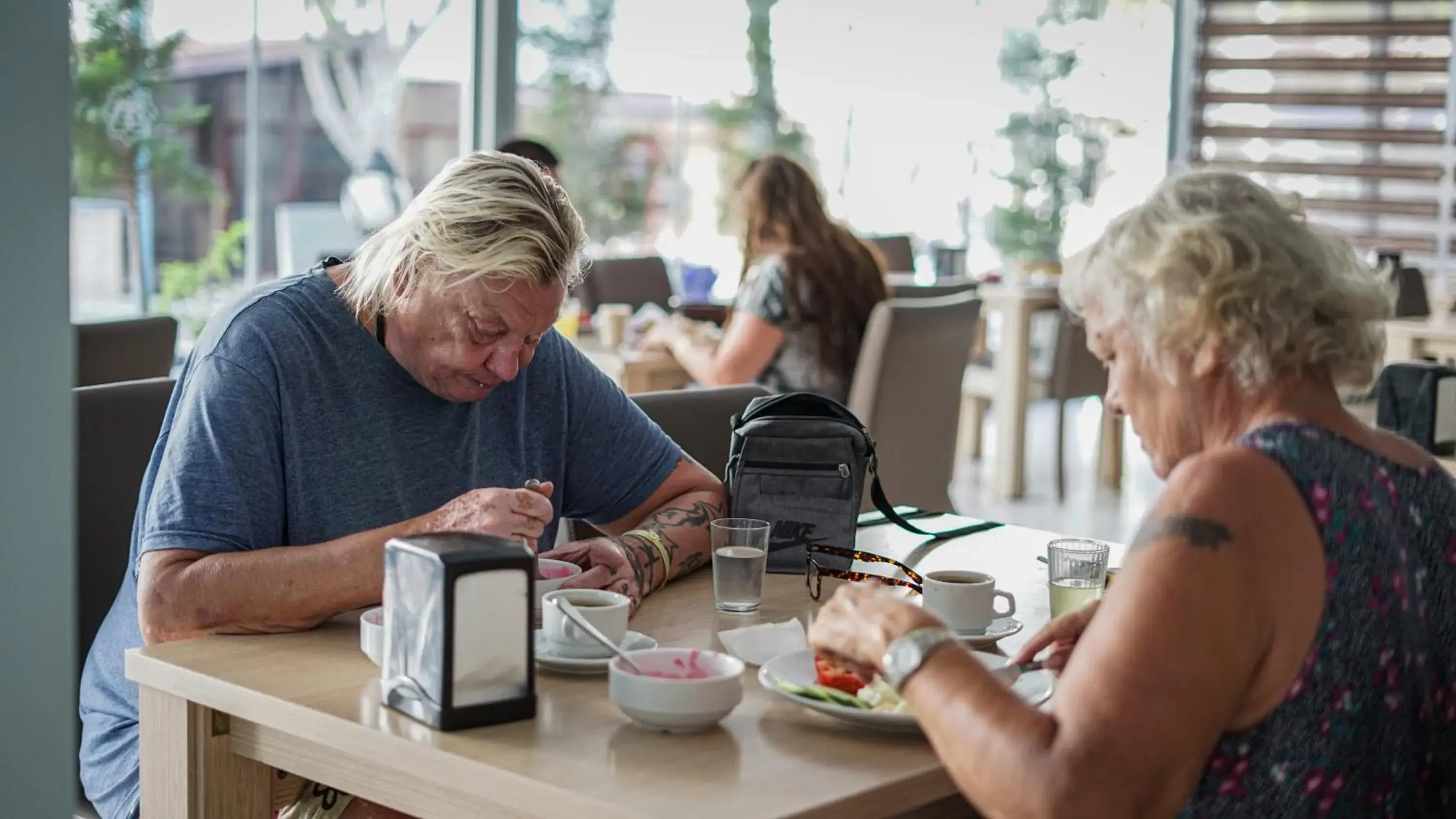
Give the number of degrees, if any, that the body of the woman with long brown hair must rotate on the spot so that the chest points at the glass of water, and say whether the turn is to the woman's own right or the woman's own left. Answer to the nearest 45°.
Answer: approximately 135° to the woman's own left

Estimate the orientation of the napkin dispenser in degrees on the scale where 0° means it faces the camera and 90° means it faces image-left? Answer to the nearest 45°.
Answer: approximately 315°

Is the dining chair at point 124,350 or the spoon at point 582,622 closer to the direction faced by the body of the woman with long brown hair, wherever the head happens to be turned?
the dining chair

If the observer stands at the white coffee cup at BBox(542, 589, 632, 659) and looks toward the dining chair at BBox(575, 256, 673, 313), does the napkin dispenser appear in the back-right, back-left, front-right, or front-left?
back-left

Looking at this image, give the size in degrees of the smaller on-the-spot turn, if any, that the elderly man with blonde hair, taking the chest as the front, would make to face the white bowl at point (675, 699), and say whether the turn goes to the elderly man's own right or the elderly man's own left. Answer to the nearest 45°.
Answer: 0° — they already face it

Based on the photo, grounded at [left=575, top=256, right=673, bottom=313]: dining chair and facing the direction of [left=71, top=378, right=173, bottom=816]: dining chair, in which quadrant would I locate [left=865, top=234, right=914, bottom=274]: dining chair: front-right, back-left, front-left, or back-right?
back-left

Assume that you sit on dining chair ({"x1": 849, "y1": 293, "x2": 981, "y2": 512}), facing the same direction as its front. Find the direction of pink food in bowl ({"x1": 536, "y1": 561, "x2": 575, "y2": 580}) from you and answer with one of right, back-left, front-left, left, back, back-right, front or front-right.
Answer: back-left

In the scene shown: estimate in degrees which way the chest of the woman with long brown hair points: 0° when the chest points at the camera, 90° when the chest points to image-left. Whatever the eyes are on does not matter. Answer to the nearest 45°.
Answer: approximately 135°

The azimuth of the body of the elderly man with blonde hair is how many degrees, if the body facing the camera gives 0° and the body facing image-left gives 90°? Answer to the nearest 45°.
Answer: approximately 315°

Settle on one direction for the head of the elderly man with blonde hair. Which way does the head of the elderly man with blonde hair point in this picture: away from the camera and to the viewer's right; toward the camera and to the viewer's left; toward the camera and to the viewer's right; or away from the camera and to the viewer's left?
toward the camera and to the viewer's right

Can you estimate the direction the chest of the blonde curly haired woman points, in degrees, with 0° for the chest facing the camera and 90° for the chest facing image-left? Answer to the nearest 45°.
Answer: approximately 135°

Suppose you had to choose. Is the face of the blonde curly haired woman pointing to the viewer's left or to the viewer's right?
to the viewer's left
